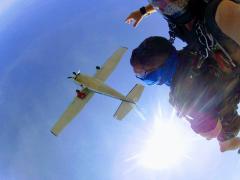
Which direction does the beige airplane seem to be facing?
to the viewer's left
